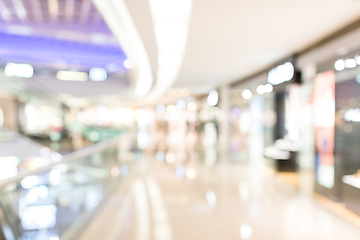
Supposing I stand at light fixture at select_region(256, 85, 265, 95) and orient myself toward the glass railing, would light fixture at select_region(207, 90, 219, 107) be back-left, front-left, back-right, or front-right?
back-right

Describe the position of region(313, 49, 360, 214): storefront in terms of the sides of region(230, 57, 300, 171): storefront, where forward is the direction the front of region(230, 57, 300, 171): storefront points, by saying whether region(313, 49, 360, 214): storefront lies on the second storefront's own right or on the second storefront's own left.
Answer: on the second storefront's own left

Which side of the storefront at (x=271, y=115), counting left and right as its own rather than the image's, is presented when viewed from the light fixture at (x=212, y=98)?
right

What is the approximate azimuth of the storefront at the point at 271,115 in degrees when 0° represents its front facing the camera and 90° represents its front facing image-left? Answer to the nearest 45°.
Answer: approximately 45°

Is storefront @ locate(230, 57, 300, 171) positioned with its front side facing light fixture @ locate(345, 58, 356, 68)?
no

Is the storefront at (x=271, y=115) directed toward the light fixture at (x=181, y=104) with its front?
no
